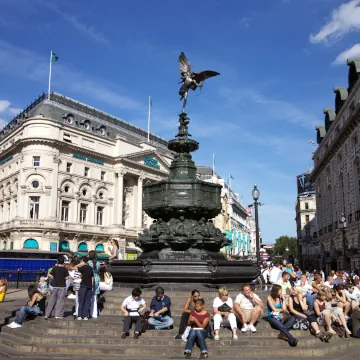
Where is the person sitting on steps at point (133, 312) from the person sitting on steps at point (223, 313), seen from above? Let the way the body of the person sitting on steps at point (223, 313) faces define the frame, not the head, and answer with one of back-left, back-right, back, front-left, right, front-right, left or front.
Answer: right

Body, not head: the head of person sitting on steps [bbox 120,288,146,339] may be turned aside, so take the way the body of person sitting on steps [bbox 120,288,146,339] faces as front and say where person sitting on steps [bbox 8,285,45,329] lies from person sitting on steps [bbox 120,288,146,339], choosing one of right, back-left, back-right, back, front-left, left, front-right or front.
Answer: back-right

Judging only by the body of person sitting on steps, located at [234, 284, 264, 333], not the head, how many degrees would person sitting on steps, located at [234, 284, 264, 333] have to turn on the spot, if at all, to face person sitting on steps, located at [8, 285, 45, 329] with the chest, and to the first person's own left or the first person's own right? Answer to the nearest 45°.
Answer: approximately 90° to the first person's own right

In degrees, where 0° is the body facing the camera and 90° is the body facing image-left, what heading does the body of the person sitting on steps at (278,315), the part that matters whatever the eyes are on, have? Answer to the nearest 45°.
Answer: approximately 315°
